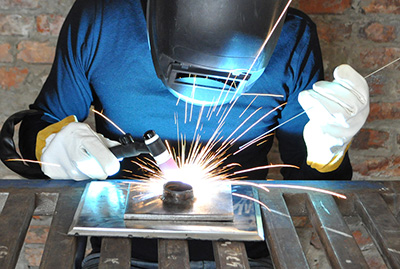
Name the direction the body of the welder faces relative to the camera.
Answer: toward the camera
